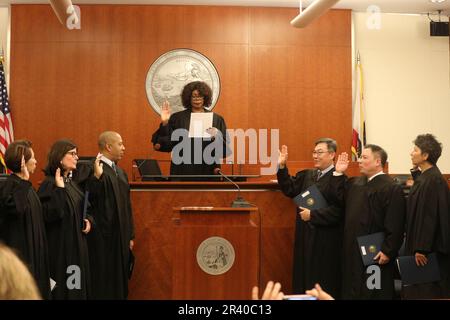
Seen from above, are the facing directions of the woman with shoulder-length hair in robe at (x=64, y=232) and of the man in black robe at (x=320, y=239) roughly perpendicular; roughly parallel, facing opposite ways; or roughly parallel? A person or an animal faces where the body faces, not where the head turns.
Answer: roughly perpendicular

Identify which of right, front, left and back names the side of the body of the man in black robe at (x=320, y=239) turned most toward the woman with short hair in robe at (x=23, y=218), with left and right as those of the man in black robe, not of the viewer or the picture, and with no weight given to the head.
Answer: front

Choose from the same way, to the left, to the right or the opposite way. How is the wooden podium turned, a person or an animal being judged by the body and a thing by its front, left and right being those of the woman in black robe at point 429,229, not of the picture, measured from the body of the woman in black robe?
to the left

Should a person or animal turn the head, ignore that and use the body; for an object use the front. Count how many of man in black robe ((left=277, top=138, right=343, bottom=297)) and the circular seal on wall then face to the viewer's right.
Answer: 0

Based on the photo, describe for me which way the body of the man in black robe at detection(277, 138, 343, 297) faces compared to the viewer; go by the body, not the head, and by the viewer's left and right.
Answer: facing the viewer and to the left of the viewer

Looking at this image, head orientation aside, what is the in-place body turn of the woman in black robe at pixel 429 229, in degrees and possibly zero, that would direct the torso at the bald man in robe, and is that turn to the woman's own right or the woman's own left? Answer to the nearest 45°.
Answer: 0° — they already face them

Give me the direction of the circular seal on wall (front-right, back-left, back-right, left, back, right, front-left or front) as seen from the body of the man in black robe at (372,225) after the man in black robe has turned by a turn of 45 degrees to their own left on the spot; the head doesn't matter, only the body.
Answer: back-right

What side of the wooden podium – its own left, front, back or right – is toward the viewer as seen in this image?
front

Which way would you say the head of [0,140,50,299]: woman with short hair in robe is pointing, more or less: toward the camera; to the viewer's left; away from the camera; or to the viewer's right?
to the viewer's right

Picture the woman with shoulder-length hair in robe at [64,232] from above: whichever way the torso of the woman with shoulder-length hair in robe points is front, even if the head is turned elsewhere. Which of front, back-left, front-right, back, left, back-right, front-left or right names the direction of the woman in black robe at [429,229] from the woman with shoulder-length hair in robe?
front-left

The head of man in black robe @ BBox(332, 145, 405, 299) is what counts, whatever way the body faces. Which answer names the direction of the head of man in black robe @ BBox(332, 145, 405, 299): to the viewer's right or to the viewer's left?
to the viewer's left

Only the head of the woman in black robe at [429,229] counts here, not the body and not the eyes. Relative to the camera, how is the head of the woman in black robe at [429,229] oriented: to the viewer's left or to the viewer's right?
to the viewer's left

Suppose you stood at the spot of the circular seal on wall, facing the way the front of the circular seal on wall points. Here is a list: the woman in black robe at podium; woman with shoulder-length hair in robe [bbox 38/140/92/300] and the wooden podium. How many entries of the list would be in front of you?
3

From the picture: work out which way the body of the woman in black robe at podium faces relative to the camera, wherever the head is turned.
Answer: toward the camera

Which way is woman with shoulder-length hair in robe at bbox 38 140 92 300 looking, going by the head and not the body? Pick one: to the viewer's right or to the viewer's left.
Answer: to the viewer's right

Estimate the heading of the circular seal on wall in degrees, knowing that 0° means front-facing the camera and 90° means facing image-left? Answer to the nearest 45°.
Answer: approximately 0°

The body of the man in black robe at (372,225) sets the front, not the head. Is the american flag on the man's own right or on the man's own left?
on the man's own right

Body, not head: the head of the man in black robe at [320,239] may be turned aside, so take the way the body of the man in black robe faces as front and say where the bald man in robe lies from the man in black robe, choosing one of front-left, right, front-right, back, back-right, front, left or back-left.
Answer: front-right

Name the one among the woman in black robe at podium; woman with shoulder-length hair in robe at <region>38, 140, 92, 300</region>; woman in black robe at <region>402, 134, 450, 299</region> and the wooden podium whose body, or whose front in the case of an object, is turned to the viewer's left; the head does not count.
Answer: the woman in black robe at <region>402, 134, 450, 299</region>
